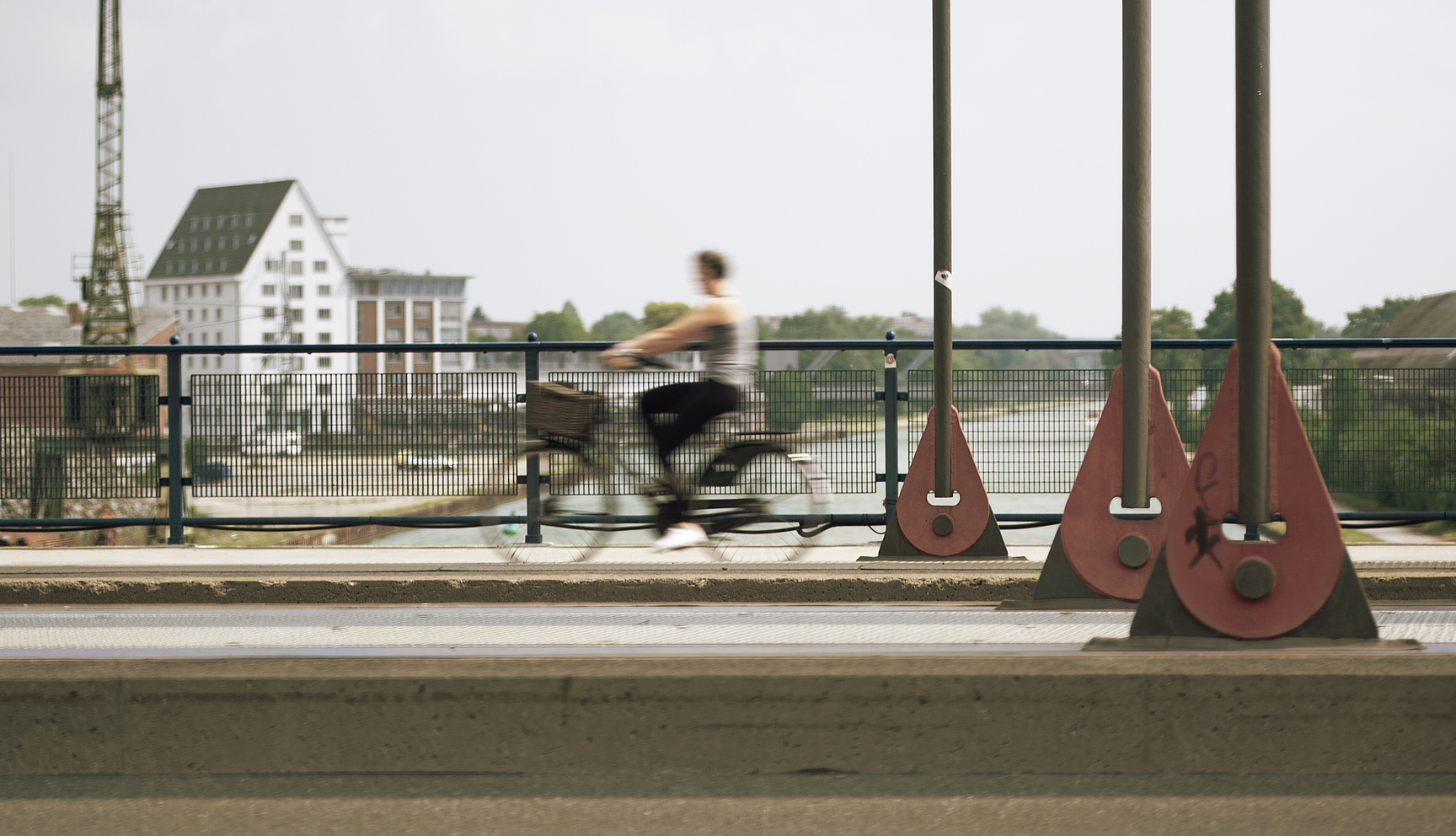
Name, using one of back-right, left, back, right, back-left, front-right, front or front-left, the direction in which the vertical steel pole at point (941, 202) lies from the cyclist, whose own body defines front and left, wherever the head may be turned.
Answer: back-right

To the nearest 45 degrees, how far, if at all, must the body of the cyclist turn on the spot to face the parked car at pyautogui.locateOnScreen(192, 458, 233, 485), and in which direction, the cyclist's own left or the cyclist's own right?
approximately 45° to the cyclist's own right

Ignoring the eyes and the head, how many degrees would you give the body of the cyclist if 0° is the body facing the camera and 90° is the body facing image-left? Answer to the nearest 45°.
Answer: approximately 90°

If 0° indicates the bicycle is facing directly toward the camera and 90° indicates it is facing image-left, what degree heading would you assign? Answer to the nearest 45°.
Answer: approximately 90°

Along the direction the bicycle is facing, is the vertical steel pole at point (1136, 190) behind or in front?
behind
